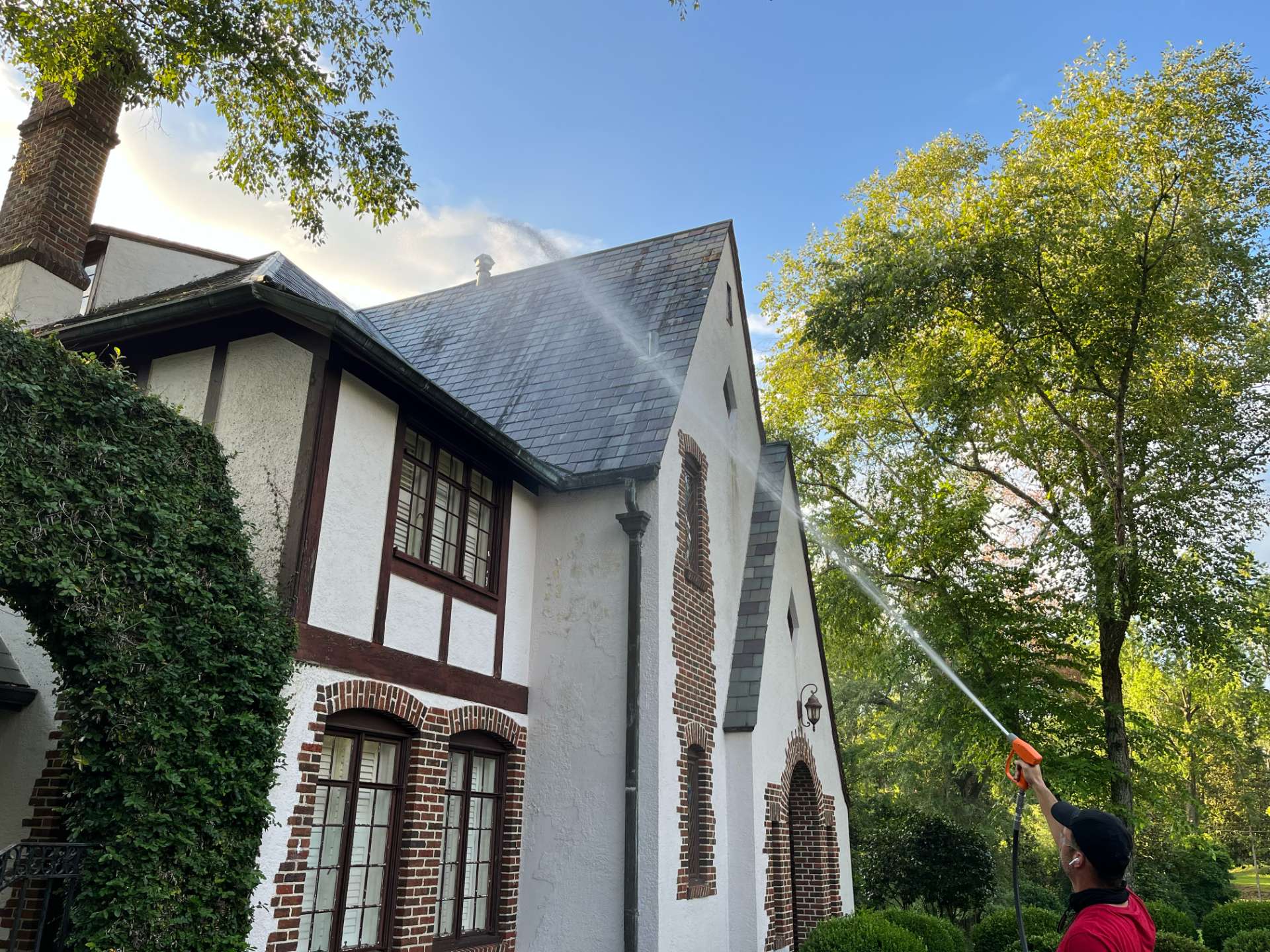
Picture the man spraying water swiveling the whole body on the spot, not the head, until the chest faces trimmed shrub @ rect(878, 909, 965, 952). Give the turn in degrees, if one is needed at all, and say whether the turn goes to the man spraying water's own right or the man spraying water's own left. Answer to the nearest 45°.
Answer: approximately 45° to the man spraying water's own right

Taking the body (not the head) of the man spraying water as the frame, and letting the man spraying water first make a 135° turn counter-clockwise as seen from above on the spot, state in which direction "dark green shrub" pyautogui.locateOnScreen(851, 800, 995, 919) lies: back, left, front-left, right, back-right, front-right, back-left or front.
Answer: back

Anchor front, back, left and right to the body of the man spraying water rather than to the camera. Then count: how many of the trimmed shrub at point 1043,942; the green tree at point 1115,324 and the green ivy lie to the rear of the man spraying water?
0

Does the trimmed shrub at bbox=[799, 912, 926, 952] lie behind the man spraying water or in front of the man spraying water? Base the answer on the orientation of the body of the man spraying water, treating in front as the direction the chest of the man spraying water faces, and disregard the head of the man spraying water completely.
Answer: in front

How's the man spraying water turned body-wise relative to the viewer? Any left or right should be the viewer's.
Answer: facing away from the viewer and to the left of the viewer

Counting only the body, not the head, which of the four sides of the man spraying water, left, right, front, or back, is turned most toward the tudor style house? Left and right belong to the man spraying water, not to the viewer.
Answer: front

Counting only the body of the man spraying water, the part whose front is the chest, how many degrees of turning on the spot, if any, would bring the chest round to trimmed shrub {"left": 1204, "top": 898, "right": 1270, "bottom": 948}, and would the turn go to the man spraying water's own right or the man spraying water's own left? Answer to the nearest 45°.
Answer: approximately 45° to the man spraying water's own right

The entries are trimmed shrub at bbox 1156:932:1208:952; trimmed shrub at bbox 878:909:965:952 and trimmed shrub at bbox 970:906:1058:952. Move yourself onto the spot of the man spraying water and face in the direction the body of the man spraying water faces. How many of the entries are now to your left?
0

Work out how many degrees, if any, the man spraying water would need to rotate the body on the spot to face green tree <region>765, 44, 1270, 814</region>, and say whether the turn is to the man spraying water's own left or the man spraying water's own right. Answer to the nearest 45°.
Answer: approximately 45° to the man spraying water's own right

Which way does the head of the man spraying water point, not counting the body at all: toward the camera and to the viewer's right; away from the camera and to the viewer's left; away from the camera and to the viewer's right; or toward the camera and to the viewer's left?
away from the camera and to the viewer's left

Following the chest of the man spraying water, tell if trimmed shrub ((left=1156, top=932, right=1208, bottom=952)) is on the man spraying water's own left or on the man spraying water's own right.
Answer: on the man spraying water's own right

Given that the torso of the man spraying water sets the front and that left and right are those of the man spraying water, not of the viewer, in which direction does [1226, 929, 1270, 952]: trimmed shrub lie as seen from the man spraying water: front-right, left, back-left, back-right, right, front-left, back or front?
front-right

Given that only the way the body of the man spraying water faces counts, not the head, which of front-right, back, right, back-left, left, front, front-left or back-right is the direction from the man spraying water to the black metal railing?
front-left
